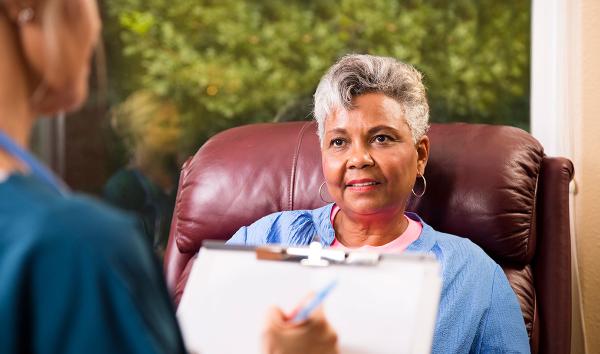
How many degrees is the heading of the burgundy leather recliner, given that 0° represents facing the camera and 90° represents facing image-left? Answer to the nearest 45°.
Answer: approximately 0°
